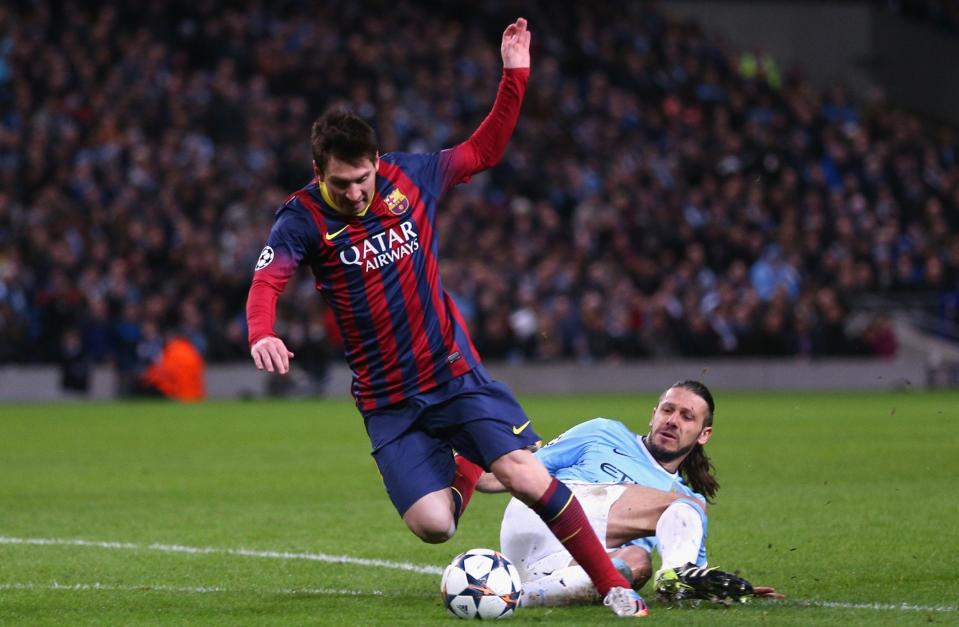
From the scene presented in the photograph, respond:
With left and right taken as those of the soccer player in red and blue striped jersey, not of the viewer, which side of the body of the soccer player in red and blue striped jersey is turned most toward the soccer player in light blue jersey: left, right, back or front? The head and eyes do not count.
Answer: left

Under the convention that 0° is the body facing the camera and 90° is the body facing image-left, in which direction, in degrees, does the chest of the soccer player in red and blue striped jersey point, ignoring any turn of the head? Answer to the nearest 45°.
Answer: approximately 0°
